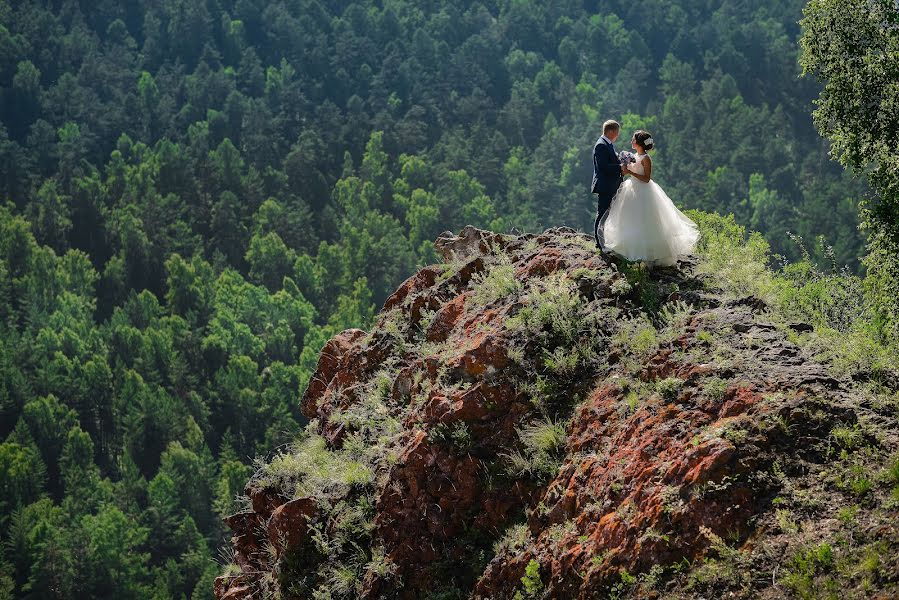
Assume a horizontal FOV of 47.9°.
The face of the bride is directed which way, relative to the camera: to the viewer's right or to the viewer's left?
to the viewer's left

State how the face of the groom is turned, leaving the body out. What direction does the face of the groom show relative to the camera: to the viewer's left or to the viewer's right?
to the viewer's right

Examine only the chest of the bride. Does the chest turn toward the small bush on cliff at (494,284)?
yes

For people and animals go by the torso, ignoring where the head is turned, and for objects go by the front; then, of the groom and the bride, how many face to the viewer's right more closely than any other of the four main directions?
1

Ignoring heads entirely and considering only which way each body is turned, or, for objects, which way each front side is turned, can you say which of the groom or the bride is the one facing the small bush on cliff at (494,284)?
the bride

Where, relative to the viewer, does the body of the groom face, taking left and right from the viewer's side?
facing to the right of the viewer

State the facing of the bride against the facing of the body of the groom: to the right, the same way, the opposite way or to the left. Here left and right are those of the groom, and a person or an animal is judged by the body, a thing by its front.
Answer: the opposite way

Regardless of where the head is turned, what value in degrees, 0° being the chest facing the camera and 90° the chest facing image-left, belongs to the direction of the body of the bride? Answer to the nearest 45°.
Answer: approximately 90°
